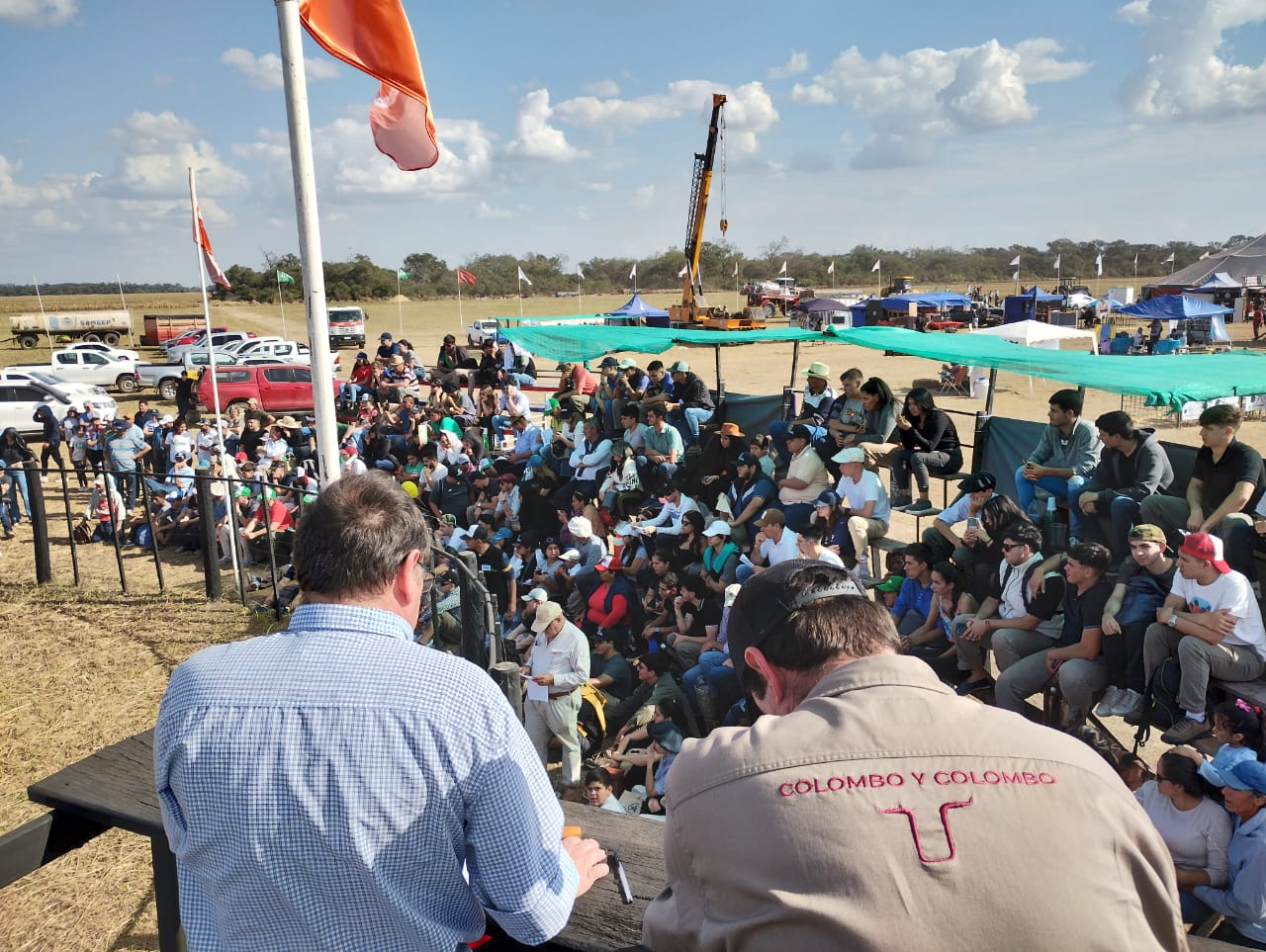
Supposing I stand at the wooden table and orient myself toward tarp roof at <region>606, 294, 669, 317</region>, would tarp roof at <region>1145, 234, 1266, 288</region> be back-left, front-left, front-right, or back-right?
front-right

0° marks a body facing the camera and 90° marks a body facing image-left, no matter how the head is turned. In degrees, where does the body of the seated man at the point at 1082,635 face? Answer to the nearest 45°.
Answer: approximately 45°

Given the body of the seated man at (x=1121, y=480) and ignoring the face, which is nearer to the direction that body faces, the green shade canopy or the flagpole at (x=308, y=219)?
the flagpole

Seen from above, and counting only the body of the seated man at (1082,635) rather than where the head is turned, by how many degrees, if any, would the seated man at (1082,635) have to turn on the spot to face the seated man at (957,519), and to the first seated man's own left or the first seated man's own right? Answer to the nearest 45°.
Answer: approximately 90° to the first seated man's own right

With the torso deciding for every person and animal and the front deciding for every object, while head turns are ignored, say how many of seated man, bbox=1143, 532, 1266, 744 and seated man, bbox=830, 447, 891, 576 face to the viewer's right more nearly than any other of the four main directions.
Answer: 0

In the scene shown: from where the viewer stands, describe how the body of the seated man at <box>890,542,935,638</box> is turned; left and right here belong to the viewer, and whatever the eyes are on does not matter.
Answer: facing the viewer and to the left of the viewer

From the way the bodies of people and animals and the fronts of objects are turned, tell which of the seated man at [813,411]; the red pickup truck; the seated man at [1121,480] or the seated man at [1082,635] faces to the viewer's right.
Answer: the red pickup truck

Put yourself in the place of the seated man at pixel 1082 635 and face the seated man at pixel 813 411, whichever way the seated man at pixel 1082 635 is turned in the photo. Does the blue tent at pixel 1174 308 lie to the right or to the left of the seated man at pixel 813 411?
right

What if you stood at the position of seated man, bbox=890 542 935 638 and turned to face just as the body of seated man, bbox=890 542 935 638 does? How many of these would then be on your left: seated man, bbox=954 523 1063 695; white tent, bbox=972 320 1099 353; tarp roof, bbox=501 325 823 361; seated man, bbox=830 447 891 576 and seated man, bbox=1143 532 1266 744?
2

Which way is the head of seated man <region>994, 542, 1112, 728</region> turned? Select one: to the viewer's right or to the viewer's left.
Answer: to the viewer's left

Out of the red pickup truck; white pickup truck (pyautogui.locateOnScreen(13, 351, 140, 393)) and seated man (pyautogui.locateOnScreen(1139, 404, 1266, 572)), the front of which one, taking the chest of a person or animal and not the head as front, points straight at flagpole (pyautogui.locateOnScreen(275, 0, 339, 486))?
the seated man

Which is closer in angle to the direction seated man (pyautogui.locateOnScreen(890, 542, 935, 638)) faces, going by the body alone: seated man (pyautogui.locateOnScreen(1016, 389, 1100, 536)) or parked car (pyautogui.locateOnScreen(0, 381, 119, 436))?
the parked car

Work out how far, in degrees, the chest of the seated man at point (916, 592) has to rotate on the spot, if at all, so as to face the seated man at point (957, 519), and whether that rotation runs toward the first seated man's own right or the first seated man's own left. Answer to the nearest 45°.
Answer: approximately 180°

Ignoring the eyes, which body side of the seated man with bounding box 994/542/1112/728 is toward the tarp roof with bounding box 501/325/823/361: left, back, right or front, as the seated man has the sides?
right

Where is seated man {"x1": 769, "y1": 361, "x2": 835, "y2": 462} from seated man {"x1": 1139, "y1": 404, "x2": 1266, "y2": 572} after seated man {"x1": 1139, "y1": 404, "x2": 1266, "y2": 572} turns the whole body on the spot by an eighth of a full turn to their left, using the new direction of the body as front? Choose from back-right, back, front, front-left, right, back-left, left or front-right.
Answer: back-right

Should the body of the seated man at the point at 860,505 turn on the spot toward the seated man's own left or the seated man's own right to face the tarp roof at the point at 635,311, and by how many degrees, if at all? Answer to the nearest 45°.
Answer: approximately 135° to the seated man's own right

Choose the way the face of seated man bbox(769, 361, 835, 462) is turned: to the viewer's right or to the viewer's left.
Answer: to the viewer's left

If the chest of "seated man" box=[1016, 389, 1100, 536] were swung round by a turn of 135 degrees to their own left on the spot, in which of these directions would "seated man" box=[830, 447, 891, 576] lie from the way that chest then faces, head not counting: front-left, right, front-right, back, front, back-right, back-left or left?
back
